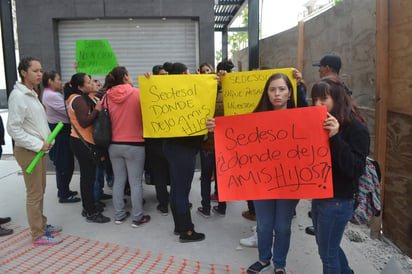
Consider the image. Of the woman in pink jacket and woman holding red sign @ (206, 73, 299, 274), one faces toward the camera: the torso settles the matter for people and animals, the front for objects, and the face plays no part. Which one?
the woman holding red sign

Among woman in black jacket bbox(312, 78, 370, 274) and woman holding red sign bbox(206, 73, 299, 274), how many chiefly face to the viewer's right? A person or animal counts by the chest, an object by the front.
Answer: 0

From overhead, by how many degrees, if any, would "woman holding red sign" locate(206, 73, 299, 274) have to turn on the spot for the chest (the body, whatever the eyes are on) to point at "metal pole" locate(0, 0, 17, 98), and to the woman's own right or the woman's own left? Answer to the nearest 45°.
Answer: approximately 135° to the woman's own right

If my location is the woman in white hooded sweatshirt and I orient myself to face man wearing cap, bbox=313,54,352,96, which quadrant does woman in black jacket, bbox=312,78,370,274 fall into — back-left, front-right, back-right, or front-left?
front-right

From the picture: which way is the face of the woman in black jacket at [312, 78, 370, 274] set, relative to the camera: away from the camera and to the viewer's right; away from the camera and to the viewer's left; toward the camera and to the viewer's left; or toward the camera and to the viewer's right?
toward the camera and to the viewer's left

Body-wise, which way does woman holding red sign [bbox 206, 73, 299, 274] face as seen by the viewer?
toward the camera

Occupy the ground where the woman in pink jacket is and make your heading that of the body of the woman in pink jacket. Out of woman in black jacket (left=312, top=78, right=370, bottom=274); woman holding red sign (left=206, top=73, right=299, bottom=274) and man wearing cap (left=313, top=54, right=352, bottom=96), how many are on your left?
0

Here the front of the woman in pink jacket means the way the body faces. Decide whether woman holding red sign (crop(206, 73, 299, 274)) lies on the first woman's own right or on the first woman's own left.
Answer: on the first woman's own right

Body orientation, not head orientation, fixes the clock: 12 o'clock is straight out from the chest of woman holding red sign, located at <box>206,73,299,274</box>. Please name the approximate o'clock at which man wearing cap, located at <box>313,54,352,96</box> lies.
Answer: The man wearing cap is roughly at 7 o'clock from the woman holding red sign.

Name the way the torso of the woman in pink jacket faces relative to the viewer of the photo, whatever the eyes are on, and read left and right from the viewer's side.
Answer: facing away from the viewer and to the right of the viewer

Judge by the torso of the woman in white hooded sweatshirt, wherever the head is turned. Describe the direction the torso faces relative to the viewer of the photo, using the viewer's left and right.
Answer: facing to the right of the viewer

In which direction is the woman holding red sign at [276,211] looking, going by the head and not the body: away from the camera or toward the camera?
toward the camera

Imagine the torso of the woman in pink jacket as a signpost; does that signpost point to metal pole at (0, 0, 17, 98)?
no
